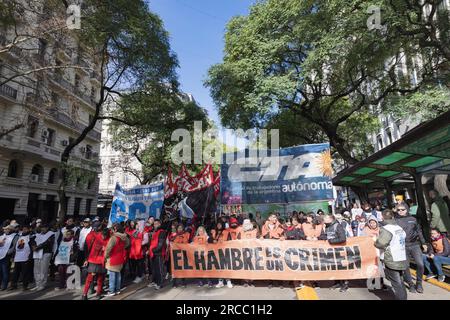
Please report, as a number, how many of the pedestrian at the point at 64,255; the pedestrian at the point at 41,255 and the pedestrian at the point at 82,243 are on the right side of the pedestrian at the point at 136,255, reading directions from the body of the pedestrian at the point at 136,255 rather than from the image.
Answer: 3

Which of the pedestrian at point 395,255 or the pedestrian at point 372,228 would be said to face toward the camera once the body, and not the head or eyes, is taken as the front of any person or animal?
the pedestrian at point 372,228

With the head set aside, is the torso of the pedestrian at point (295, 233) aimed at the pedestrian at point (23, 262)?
no

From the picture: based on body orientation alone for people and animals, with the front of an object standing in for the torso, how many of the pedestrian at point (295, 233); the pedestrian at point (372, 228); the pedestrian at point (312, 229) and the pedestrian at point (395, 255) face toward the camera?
3

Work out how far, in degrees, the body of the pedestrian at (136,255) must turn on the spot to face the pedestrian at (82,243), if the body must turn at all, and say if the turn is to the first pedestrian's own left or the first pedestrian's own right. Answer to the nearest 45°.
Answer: approximately 90° to the first pedestrian's own right

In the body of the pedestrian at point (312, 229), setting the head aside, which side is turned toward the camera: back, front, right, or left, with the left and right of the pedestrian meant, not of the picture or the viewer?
front

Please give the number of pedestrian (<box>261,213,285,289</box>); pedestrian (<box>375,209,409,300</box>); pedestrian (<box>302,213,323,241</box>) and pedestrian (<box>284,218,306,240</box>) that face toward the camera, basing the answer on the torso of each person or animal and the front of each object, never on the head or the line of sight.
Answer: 3

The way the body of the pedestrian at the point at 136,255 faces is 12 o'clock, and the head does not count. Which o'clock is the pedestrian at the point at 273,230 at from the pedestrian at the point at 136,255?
the pedestrian at the point at 273,230 is roughly at 10 o'clock from the pedestrian at the point at 136,255.

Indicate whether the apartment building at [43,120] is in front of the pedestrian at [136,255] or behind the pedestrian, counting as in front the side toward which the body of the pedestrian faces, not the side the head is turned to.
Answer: behind

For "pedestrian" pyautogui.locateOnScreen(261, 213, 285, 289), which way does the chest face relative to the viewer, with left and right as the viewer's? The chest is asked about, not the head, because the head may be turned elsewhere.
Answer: facing the viewer

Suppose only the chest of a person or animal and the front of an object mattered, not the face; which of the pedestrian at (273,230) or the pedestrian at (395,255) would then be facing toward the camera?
the pedestrian at (273,230)

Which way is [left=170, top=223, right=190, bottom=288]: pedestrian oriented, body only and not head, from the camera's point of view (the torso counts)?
toward the camera

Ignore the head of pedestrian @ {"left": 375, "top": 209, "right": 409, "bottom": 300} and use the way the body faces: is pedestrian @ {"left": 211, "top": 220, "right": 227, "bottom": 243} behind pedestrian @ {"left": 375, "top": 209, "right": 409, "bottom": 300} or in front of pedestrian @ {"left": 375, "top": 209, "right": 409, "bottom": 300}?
in front

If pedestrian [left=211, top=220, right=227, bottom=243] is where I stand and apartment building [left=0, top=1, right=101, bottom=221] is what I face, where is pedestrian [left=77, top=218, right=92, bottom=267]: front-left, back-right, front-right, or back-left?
front-left

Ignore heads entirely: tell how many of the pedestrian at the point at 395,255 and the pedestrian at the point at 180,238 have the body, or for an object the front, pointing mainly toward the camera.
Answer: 1

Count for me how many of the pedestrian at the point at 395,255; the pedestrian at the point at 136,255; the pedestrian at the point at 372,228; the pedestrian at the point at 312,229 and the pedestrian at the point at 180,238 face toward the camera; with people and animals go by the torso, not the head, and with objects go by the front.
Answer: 4

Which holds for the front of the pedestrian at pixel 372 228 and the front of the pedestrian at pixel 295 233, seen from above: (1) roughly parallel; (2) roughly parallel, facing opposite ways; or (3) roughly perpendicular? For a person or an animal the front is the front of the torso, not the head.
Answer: roughly parallel

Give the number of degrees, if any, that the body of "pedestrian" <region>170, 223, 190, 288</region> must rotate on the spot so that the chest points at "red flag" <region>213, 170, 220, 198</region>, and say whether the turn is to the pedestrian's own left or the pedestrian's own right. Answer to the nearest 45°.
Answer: approximately 135° to the pedestrian's own left

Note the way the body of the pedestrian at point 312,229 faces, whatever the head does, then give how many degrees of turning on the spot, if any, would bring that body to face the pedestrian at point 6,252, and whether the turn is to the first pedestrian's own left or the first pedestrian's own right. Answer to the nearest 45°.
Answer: approximately 90° to the first pedestrian's own right

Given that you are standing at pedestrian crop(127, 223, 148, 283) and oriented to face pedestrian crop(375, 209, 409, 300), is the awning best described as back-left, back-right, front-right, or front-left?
front-left
